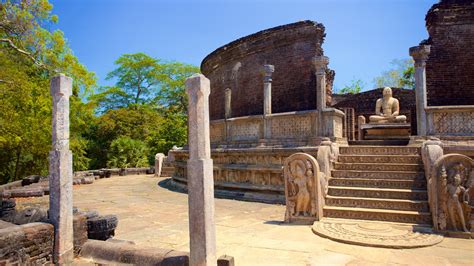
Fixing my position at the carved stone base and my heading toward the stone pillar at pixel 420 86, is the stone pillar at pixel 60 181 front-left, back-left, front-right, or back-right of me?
back-left

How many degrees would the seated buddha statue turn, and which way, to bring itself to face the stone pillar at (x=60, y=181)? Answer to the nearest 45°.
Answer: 0° — it already faces it

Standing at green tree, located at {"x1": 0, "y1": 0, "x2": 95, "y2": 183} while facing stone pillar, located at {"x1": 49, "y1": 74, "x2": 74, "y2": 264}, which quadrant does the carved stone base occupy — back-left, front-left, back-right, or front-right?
front-left

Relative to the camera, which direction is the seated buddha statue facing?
toward the camera

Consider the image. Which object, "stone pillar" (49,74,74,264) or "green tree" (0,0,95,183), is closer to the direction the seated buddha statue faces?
the stone pillar

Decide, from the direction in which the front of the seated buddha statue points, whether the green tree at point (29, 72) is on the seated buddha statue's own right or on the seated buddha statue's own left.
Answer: on the seated buddha statue's own right

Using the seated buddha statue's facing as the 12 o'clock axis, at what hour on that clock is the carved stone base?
The carved stone base is roughly at 12 o'clock from the seated buddha statue.

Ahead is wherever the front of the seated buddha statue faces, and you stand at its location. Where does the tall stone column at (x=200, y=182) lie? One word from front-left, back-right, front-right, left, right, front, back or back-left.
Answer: front
